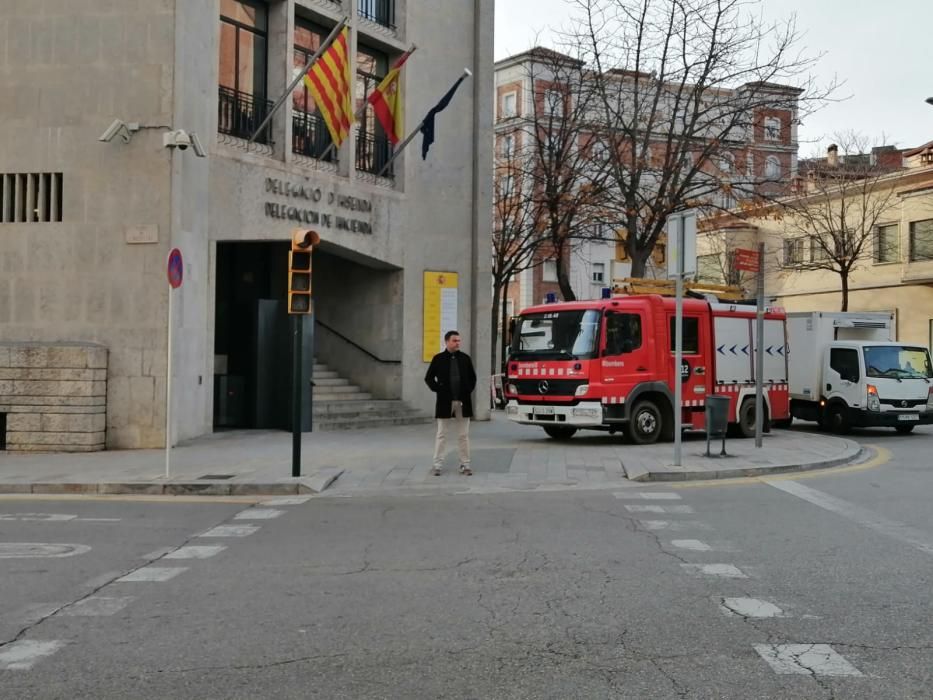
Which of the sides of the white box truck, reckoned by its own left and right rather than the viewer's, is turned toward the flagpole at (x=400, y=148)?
right

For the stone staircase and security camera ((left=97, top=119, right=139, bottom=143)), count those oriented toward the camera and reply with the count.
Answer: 1

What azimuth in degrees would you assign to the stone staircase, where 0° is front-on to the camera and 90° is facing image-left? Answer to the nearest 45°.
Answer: approximately 0°

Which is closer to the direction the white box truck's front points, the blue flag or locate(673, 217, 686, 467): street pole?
the street pole

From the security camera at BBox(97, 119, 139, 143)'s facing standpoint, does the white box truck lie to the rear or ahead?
to the rear

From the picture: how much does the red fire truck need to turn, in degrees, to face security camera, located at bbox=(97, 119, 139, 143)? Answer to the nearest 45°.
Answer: approximately 45° to its right

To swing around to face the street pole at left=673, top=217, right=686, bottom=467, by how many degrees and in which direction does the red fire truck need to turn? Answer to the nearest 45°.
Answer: approximately 45° to its left

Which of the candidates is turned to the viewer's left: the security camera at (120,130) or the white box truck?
the security camera

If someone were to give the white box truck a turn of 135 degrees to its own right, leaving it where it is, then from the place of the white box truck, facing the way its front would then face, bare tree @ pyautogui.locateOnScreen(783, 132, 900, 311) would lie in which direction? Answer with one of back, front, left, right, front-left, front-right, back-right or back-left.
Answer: right

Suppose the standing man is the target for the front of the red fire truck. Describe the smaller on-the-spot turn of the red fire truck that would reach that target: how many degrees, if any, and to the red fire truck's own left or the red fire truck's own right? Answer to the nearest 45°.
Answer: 0° — it already faces them

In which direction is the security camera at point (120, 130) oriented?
to the viewer's left
